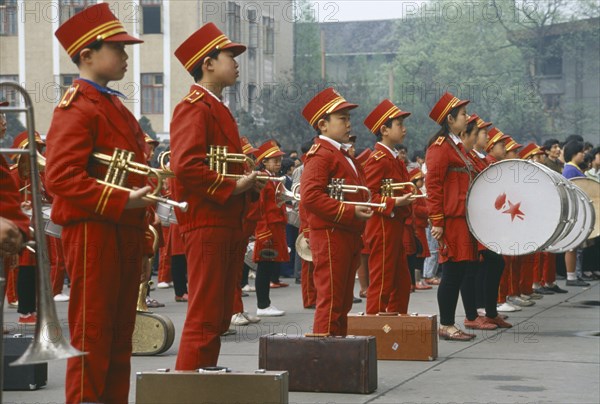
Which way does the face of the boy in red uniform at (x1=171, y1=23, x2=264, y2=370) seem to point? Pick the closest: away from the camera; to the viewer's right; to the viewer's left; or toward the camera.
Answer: to the viewer's right

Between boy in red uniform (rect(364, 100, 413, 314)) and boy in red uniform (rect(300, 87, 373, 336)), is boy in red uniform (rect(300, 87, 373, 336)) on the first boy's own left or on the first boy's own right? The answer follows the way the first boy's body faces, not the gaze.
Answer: on the first boy's own right

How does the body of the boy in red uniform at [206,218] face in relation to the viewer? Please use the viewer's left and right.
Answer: facing to the right of the viewer

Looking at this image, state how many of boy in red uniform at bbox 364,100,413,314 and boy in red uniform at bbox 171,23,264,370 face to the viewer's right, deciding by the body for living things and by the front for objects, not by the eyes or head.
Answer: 2

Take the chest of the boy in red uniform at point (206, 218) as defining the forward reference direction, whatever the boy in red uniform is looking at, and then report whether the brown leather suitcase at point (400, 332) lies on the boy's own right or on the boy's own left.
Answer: on the boy's own left

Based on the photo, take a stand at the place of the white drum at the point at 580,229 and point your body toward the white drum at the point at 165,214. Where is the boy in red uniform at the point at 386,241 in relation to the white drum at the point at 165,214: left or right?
left

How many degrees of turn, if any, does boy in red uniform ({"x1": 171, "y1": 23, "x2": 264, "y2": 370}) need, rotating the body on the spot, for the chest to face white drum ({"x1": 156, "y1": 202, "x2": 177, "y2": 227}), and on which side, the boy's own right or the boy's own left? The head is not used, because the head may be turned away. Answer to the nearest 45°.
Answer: approximately 90° to the boy's own left

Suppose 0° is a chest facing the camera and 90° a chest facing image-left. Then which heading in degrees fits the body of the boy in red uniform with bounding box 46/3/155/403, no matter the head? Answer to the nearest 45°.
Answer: approximately 270°

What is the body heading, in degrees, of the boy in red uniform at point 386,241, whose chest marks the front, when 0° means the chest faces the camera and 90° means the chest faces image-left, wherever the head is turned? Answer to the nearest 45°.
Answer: approximately 270°
